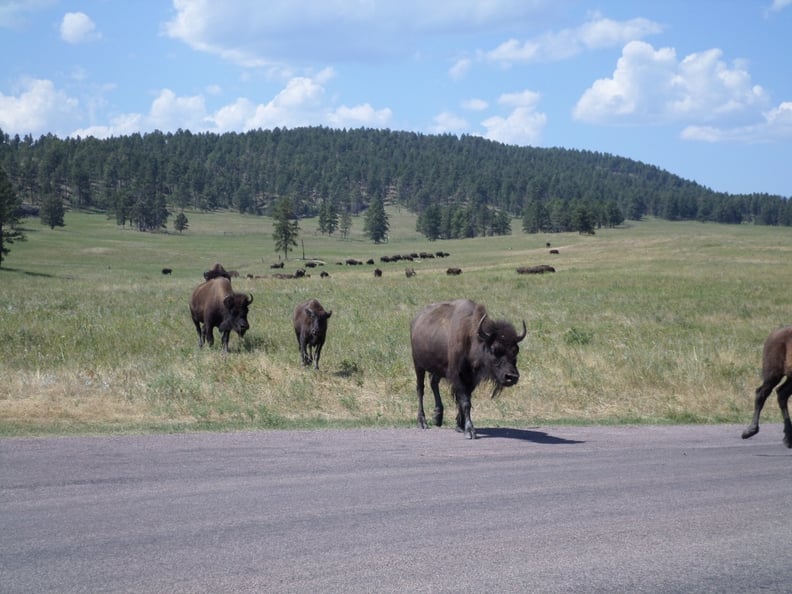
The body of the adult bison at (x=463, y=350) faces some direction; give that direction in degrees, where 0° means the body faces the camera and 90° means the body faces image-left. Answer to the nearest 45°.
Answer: approximately 315°

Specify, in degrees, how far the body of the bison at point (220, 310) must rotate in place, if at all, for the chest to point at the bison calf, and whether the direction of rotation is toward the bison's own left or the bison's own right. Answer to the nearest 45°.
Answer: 0° — it already faces it

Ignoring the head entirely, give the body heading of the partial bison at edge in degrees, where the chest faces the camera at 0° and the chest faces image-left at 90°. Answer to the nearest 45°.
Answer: approximately 270°

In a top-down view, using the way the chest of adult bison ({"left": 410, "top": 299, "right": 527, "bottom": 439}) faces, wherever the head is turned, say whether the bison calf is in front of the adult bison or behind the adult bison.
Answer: behind

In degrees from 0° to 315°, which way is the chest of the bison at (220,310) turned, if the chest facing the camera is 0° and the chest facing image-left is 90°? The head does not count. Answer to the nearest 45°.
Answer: approximately 315°

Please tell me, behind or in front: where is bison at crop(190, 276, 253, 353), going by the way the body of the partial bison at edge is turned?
behind
